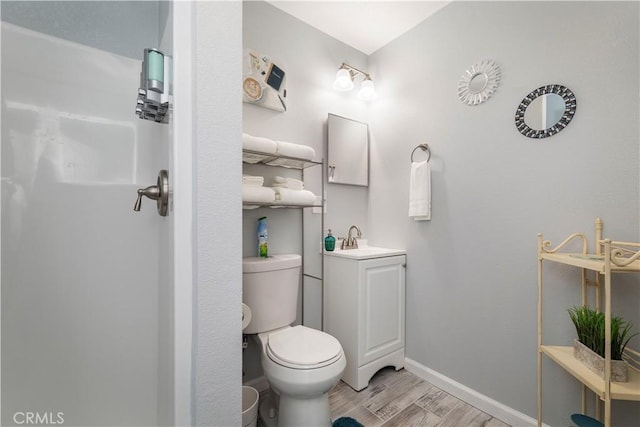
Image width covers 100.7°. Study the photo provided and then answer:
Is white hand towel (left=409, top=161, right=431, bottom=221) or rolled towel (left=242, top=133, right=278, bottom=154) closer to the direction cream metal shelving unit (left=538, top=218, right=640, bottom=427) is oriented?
the rolled towel

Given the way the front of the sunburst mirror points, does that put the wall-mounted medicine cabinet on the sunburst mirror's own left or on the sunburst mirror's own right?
on the sunburst mirror's own right

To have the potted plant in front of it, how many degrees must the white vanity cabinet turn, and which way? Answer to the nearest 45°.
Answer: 0° — it already faces it

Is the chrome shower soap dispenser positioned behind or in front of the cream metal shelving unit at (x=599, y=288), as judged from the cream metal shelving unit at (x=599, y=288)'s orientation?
in front

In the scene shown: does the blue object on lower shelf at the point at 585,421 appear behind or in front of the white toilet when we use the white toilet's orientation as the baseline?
in front

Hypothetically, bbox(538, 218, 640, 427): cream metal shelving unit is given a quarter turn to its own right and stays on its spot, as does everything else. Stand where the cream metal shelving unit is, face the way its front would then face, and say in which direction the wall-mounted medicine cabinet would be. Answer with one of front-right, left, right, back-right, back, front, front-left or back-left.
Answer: front-left

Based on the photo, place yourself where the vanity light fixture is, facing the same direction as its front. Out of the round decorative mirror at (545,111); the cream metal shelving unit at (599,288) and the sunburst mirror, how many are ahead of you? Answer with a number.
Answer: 3

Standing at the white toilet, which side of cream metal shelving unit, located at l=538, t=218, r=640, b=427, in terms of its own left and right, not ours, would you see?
front
